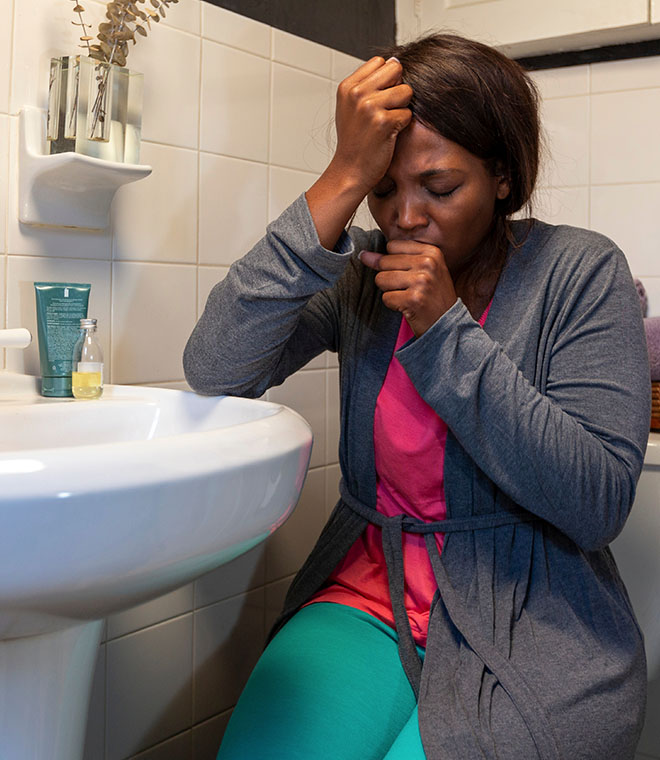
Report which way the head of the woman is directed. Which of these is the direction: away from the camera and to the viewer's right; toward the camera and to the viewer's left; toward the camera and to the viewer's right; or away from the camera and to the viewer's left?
toward the camera and to the viewer's left

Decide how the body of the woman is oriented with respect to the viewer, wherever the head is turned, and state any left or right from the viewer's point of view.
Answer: facing the viewer and to the left of the viewer

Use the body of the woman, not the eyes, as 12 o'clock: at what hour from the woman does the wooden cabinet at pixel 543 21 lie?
The wooden cabinet is roughly at 5 o'clock from the woman.
